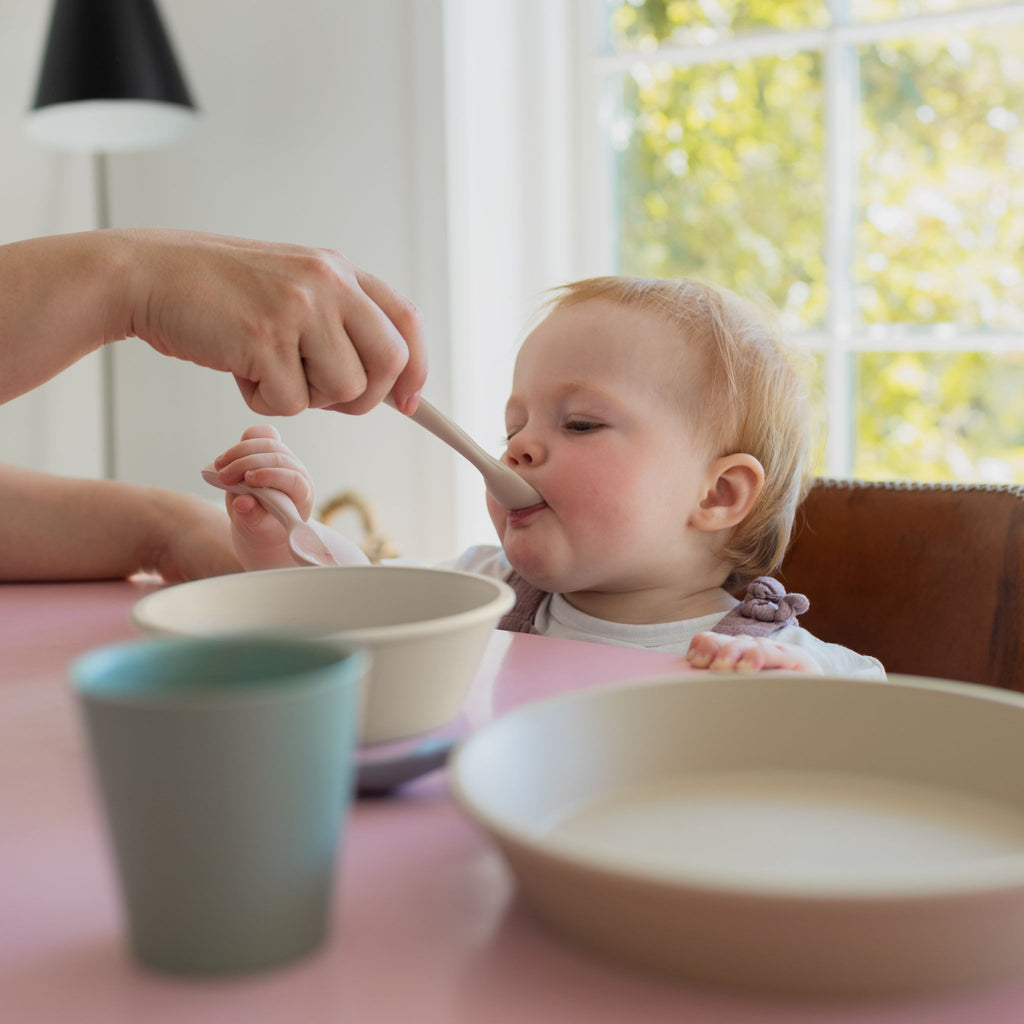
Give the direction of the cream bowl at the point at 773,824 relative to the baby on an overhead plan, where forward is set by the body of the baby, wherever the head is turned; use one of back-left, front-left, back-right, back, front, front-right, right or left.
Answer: front-left

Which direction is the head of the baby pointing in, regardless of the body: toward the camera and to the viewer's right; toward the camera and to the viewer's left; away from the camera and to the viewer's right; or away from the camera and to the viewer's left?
toward the camera and to the viewer's left

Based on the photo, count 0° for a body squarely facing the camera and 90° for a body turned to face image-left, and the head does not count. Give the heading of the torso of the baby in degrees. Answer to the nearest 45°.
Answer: approximately 45°

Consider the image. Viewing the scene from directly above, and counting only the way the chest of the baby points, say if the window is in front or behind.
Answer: behind

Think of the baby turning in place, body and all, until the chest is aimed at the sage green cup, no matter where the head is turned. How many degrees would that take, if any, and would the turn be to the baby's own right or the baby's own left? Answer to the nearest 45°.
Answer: approximately 45° to the baby's own left
